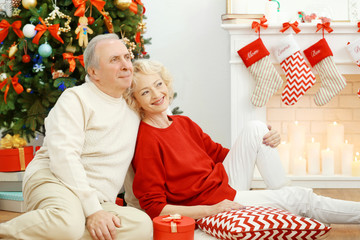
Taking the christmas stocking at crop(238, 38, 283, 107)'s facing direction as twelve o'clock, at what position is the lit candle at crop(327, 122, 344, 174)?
The lit candle is roughly at 8 o'clock from the christmas stocking.

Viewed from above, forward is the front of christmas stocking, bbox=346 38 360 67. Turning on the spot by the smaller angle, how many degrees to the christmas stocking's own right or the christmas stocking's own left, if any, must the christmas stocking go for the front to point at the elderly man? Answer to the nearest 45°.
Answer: approximately 45° to the christmas stocking's own right

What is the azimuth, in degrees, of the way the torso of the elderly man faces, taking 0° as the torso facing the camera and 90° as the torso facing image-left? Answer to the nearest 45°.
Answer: approximately 315°

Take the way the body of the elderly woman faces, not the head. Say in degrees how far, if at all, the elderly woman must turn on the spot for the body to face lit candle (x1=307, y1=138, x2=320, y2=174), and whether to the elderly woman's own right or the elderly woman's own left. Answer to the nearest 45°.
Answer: approximately 90° to the elderly woman's own left

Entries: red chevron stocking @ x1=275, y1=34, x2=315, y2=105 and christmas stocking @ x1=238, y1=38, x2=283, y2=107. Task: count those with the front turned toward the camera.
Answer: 2

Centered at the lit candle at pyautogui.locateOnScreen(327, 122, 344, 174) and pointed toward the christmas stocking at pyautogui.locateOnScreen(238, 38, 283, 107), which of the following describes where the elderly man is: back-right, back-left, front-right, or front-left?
front-left

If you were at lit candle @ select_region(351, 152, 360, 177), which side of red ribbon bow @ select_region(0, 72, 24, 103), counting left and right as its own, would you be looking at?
left

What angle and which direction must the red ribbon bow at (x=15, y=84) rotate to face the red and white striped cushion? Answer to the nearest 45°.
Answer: approximately 45° to its left

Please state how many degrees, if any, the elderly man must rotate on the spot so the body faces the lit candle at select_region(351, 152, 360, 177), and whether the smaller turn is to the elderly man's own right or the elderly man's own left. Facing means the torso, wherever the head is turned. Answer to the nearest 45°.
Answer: approximately 90° to the elderly man's own left

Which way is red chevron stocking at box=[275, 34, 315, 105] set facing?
toward the camera

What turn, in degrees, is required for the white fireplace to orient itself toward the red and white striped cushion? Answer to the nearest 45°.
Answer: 0° — it already faces it

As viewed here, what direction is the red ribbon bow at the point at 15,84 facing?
toward the camera
